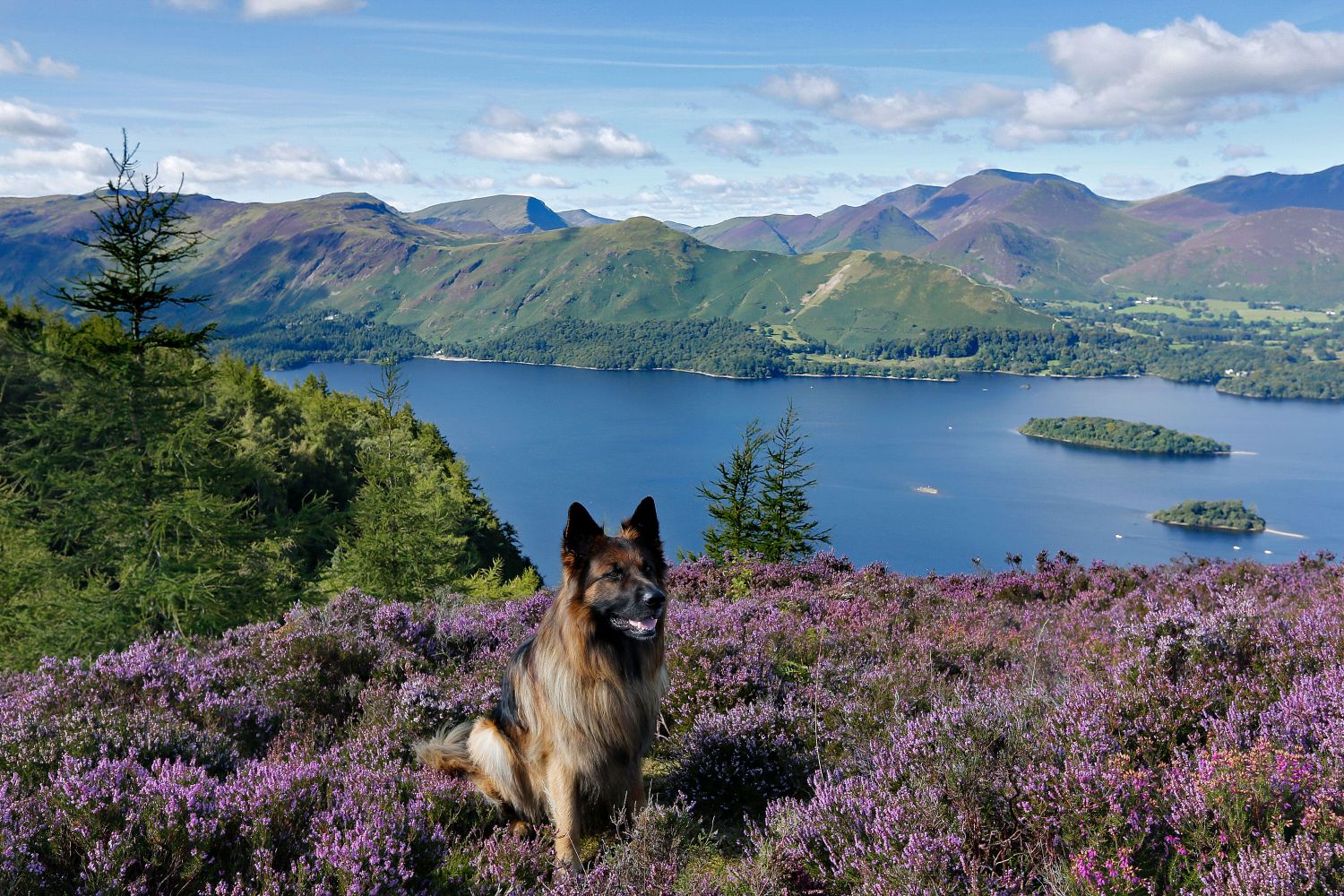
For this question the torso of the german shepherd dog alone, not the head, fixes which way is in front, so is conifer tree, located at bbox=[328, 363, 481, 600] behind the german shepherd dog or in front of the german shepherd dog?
behind

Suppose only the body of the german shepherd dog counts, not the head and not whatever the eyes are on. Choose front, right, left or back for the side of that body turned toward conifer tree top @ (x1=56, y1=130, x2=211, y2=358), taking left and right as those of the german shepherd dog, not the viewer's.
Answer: back

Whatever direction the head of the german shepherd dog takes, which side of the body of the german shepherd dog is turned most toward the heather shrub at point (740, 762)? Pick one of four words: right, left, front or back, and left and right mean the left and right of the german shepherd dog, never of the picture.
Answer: left

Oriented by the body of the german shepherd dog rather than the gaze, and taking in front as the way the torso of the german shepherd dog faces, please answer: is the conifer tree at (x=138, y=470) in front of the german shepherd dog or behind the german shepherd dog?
behind

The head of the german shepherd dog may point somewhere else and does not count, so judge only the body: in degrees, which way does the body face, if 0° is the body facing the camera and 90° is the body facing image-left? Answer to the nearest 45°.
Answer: approximately 315°
